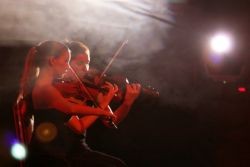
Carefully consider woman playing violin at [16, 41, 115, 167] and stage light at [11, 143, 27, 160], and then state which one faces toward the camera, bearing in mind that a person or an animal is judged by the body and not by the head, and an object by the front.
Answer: the stage light

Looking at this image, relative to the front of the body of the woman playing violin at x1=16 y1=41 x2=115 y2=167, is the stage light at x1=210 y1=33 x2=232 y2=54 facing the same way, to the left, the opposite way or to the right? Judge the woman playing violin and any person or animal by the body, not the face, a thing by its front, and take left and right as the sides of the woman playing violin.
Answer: to the right

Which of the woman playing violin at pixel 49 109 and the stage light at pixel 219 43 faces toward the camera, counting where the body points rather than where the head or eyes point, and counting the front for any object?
the stage light

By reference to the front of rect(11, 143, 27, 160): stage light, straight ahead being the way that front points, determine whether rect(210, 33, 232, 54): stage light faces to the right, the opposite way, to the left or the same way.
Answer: the same way

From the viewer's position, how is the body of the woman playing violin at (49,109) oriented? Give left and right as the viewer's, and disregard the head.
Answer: facing to the right of the viewer

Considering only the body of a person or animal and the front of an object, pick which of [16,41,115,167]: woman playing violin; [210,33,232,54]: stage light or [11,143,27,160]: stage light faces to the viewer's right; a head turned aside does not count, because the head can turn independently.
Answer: the woman playing violin

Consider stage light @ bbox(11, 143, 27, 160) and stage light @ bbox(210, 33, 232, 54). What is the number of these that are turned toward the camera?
2

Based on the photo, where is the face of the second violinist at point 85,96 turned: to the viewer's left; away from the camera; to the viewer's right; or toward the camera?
to the viewer's right

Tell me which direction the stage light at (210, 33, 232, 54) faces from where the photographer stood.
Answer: facing the viewer

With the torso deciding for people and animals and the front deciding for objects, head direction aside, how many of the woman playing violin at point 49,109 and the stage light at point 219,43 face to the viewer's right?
1

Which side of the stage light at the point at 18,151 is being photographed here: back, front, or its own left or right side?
front
